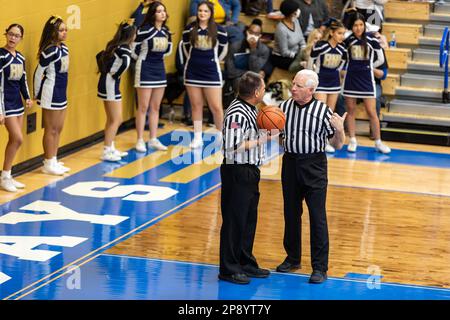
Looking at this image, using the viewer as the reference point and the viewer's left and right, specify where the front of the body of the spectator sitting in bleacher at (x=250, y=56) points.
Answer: facing the viewer

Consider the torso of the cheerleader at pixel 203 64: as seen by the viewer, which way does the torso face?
toward the camera

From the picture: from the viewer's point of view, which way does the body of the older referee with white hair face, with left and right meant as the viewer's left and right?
facing the viewer and to the left of the viewer

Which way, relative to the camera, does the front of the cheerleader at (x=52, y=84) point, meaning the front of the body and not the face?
to the viewer's right

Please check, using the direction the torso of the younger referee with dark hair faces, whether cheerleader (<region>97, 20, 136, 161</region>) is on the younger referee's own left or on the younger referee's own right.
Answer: on the younger referee's own left

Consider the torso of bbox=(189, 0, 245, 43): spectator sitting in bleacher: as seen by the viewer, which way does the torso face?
toward the camera

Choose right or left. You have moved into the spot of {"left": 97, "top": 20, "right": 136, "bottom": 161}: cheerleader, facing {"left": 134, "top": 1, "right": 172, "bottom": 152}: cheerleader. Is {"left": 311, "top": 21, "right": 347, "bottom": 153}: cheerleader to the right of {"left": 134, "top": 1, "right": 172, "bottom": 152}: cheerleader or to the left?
right

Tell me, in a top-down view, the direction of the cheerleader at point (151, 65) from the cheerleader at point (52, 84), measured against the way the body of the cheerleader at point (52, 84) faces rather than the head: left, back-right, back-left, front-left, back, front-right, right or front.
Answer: front-left

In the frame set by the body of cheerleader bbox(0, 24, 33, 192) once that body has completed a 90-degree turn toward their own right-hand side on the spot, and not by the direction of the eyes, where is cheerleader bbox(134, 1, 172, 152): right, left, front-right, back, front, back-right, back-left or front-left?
back

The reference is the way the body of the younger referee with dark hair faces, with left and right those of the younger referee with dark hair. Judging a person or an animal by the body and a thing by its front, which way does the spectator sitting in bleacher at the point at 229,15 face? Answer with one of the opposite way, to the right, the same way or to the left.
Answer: to the right
